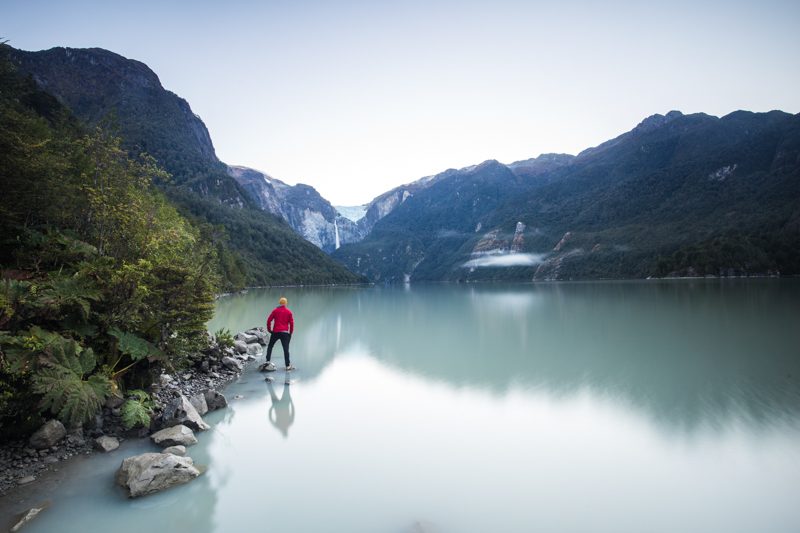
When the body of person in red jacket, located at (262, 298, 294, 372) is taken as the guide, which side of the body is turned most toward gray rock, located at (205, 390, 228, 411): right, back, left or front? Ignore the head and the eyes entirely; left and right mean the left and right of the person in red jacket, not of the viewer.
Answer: back

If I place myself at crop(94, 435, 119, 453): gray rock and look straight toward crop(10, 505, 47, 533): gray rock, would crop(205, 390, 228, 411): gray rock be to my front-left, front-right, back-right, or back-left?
back-left

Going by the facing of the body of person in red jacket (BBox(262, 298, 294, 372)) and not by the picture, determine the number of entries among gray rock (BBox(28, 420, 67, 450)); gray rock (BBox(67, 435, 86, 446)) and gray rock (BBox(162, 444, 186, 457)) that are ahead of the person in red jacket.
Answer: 0

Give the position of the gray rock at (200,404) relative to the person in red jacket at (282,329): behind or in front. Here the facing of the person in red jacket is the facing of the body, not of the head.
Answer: behind

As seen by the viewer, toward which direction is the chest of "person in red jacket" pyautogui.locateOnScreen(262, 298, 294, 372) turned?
away from the camera

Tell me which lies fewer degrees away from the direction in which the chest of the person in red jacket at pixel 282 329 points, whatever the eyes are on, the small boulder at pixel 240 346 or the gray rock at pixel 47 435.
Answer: the small boulder

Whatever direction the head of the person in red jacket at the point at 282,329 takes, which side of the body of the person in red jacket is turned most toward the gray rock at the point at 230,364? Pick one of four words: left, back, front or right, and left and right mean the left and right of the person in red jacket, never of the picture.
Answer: left

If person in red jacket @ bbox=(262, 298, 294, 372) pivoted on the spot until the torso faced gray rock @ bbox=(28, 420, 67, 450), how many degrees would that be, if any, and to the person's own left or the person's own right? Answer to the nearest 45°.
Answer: approximately 135° to the person's own left

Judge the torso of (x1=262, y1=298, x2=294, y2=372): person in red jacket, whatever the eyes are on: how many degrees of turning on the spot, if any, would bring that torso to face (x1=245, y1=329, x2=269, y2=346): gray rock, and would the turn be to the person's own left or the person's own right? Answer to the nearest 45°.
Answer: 0° — they already face it

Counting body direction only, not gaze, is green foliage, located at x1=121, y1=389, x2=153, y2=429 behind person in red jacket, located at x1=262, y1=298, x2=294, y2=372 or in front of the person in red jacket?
behind

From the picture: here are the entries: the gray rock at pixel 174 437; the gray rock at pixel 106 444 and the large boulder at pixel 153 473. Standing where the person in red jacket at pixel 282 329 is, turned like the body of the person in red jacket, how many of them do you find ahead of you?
0

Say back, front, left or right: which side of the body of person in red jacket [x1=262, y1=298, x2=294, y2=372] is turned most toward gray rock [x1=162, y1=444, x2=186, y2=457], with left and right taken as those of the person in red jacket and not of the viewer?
back

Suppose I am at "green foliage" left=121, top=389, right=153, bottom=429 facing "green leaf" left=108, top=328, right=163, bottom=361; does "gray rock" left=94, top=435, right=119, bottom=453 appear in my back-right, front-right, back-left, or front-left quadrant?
back-left

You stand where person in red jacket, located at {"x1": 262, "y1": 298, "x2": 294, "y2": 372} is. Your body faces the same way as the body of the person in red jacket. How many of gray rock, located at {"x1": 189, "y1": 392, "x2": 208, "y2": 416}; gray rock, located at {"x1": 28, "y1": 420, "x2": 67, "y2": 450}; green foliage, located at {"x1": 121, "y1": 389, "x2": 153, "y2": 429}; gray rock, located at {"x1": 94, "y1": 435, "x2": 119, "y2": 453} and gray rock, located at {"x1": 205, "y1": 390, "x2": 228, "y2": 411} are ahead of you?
0

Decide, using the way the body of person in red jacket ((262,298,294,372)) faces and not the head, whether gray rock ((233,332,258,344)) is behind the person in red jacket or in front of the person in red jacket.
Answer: in front
